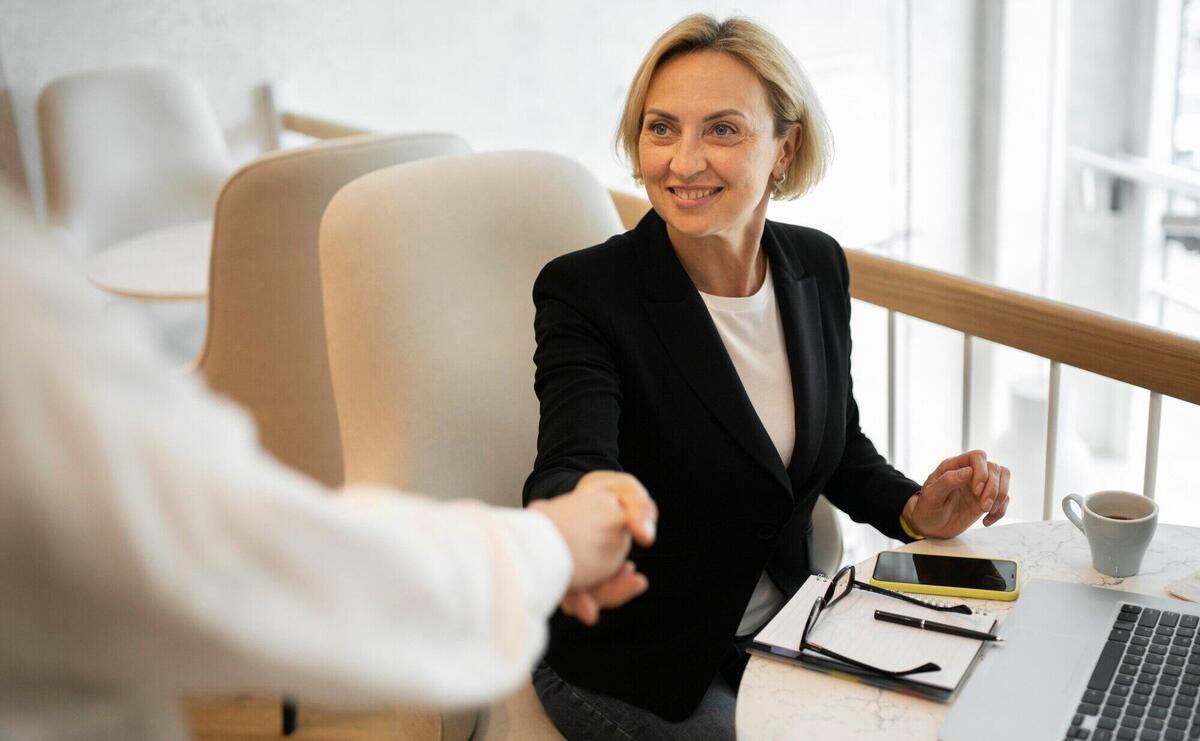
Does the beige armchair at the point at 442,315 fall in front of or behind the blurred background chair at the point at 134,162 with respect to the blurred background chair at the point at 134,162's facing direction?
in front

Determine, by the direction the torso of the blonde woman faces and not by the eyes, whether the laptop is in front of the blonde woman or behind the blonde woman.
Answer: in front

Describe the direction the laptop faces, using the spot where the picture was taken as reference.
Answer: facing to the left of the viewer
